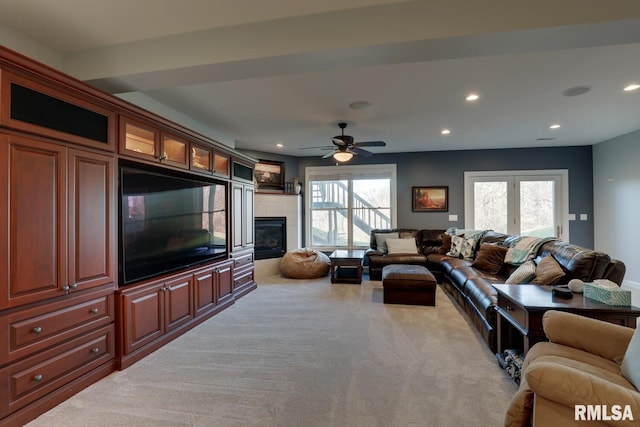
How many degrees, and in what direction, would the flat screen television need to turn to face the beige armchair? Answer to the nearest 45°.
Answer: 0° — it already faces it

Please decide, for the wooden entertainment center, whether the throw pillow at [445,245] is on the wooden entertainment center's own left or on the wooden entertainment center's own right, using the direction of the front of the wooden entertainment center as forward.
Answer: on the wooden entertainment center's own left

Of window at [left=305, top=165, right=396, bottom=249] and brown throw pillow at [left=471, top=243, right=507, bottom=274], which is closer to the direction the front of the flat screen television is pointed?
the brown throw pillow

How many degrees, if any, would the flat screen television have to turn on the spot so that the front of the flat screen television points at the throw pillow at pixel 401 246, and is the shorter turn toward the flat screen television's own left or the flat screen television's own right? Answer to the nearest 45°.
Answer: approximately 45° to the flat screen television's own left

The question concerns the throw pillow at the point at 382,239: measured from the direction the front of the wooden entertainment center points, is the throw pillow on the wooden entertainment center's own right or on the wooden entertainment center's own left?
on the wooden entertainment center's own left

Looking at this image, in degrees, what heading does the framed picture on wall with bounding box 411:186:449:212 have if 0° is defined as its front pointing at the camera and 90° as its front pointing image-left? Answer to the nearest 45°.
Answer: approximately 0°

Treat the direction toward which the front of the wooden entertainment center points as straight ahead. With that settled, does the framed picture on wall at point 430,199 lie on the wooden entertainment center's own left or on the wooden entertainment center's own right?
on the wooden entertainment center's own left
